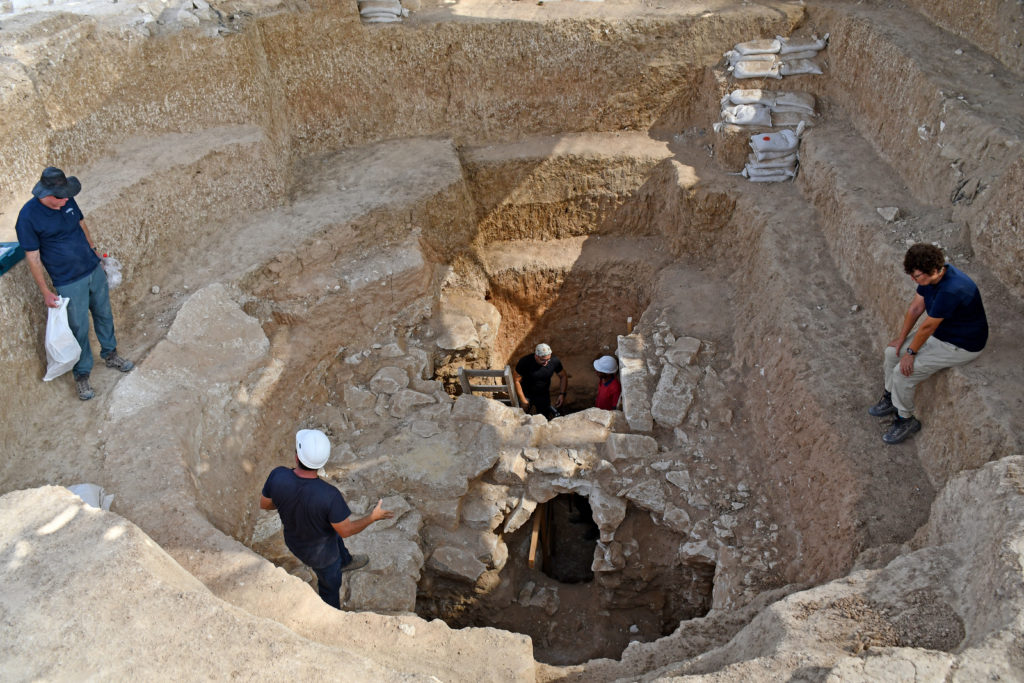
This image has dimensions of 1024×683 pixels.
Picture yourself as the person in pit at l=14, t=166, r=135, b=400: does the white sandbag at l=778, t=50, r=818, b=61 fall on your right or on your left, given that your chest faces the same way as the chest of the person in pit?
on your left

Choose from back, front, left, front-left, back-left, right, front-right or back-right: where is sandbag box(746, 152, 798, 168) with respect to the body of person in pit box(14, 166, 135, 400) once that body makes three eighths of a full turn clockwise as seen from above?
back

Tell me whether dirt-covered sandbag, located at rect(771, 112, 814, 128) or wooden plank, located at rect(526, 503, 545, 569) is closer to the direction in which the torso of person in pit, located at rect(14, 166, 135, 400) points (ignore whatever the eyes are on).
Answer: the wooden plank

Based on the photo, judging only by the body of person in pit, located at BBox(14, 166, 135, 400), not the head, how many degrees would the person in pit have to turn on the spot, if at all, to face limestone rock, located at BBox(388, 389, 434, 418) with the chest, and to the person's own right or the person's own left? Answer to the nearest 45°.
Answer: approximately 45° to the person's own left

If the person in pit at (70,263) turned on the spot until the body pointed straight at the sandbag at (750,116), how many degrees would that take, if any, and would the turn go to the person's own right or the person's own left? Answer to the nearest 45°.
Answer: approximately 45° to the person's own left

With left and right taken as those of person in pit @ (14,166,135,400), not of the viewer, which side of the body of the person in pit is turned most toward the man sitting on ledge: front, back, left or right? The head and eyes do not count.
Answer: front

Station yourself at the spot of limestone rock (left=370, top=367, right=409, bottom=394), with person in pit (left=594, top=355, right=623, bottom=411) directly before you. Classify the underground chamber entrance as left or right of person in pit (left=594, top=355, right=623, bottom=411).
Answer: right

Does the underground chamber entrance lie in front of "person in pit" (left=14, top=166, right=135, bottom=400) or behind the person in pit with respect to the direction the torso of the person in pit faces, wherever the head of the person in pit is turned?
in front

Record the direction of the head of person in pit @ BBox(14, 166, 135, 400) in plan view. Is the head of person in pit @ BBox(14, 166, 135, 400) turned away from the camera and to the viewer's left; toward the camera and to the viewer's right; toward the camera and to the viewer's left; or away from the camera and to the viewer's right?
toward the camera and to the viewer's right

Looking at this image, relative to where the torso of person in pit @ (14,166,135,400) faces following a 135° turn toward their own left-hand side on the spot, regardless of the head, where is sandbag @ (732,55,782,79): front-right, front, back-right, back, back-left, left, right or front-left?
right

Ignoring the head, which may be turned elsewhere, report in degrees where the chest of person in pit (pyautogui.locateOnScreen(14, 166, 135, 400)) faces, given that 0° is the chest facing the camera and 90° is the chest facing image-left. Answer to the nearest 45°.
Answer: approximately 315°

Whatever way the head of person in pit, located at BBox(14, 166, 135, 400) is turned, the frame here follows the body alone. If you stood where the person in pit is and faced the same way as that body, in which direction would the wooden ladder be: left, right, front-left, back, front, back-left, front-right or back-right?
front-left
